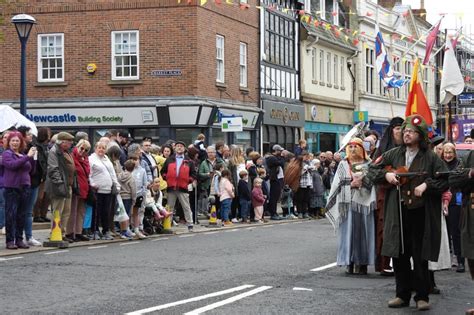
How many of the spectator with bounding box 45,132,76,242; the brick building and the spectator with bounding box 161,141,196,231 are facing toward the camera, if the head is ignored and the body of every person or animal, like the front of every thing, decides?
2

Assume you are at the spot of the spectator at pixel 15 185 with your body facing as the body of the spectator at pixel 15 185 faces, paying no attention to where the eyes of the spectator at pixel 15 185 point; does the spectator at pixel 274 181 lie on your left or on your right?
on your left

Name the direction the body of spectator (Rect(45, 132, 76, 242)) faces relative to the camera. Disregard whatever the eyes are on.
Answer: to the viewer's right

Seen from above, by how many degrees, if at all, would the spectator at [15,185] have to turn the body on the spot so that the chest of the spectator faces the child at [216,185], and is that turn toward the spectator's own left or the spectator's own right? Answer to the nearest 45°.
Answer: approximately 90° to the spectator's own left

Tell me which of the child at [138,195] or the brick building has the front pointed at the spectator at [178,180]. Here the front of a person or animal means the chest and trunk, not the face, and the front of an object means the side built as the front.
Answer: the brick building
